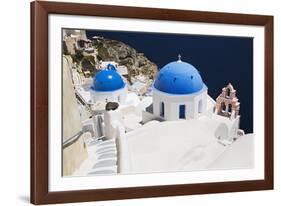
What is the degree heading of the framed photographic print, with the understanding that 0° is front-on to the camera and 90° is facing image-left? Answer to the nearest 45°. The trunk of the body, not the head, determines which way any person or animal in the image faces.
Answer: approximately 315°
